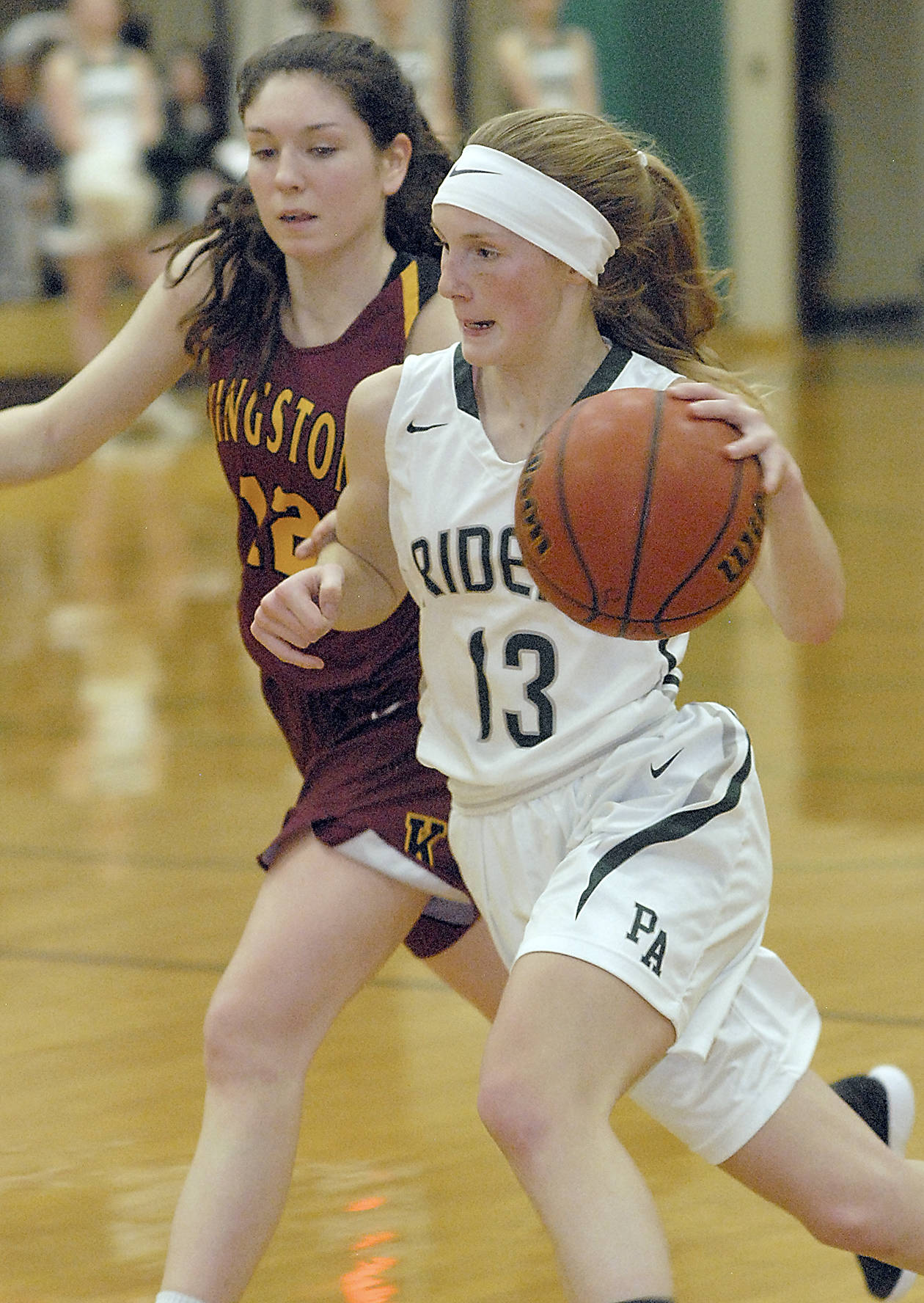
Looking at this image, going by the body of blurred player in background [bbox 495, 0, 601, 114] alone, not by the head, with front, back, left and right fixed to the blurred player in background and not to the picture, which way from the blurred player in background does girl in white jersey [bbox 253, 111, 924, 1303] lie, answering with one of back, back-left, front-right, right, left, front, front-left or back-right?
front

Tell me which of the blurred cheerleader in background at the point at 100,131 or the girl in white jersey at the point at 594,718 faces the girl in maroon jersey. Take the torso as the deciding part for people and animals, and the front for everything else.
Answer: the blurred cheerleader in background

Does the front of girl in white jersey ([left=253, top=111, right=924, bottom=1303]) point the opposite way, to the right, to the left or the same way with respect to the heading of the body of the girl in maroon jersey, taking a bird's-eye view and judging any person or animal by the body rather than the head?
the same way

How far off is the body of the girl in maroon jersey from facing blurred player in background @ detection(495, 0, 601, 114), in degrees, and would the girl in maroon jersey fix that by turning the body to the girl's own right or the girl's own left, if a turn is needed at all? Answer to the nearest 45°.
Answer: approximately 135° to the girl's own right

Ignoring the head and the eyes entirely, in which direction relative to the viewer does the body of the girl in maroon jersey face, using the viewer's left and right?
facing the viewer and to the left of the viewer

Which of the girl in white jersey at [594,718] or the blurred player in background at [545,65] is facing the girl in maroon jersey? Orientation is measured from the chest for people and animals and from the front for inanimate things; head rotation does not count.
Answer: the blurred player in background

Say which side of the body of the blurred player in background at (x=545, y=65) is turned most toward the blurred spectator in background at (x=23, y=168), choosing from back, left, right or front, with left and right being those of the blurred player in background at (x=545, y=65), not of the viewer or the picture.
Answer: right

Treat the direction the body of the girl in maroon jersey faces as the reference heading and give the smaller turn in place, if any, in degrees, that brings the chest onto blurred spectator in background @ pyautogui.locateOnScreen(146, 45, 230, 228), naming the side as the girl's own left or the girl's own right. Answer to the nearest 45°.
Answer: approximately 135° to the girl's own right

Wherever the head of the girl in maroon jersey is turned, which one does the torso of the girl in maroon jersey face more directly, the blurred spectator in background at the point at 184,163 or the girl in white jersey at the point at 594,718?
the girl in white jersey

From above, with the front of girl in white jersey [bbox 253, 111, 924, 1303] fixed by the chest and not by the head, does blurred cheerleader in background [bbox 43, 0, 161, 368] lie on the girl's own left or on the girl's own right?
on the girl's own right

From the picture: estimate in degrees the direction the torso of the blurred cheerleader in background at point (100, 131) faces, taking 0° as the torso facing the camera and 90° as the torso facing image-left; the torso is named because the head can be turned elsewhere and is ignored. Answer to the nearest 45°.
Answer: approximately 0°

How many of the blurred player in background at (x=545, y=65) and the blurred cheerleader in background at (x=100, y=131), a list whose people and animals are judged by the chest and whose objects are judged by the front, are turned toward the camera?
2

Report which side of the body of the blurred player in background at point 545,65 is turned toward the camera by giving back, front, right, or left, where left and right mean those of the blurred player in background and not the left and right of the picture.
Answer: front

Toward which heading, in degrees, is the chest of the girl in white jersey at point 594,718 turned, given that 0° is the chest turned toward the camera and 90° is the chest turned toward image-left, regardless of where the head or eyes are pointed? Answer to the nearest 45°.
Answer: approximately 45°

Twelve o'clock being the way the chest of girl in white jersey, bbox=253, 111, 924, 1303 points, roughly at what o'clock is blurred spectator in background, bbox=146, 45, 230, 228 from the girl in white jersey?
The blurred spectator in background is roughly at 4 o'clock from the girl in white jersey.
